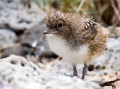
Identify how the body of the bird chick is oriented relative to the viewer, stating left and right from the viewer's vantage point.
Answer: facing the viewer and to the left of the viewer

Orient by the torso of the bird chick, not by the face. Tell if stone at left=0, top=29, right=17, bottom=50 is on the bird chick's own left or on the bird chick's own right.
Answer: on the bird chick's own right

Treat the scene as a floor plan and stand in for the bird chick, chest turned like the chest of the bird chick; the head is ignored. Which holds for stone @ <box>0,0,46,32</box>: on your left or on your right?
on your right
